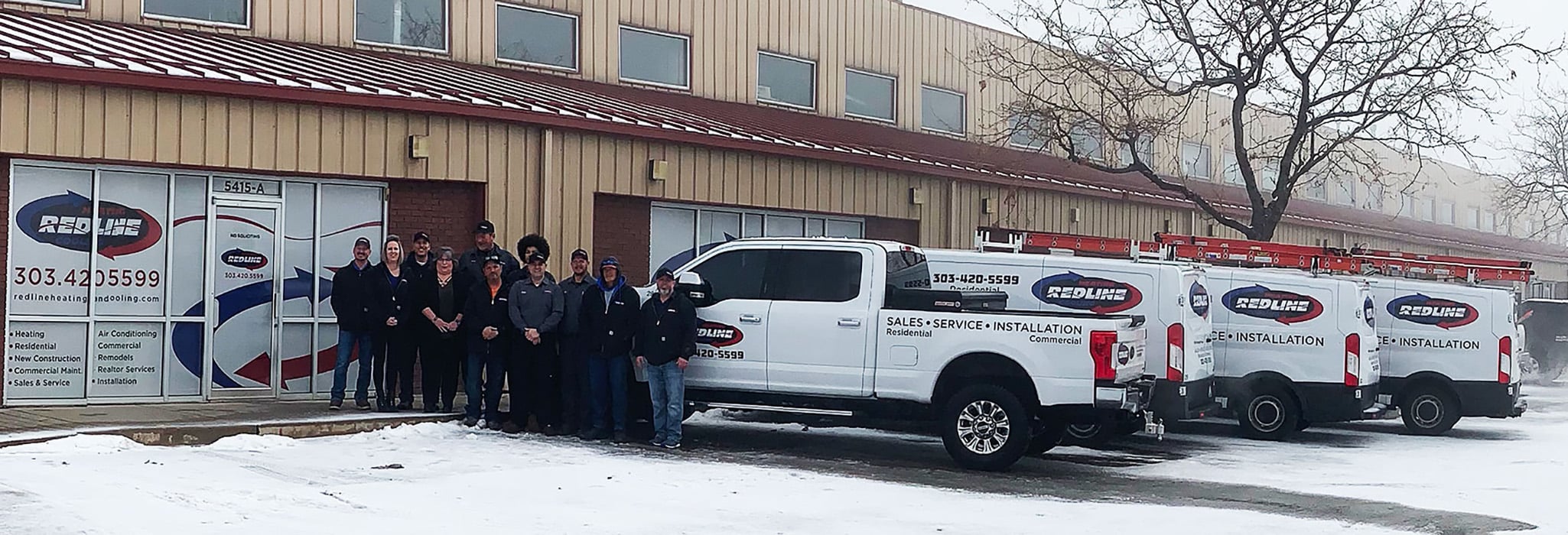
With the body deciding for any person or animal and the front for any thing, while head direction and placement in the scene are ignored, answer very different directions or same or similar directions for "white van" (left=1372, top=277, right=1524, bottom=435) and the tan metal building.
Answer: very different directions

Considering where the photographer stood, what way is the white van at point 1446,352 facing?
facing to the left of the viewer

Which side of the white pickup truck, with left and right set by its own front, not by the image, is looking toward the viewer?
left

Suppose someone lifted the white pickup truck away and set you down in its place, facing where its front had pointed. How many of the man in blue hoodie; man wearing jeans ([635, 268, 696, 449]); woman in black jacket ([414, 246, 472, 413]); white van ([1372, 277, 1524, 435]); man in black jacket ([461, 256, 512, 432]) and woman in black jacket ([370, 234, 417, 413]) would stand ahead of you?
5

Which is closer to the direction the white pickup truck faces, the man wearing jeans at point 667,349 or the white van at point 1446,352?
the man wearing jeans

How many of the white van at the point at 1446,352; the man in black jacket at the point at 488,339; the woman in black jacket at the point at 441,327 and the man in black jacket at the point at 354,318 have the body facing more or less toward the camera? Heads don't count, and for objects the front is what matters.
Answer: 3

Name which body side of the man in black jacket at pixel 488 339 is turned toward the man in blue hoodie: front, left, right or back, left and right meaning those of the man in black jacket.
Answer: left

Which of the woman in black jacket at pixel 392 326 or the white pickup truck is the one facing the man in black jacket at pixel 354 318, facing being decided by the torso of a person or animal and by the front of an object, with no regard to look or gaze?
the white pickup truck

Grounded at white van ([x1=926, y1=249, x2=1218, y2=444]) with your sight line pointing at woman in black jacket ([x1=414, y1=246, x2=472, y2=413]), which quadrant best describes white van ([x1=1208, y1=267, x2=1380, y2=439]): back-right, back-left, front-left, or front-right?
back-right

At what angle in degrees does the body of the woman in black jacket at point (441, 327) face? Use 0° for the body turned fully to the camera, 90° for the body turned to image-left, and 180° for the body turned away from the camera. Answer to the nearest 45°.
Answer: approximately 0°
